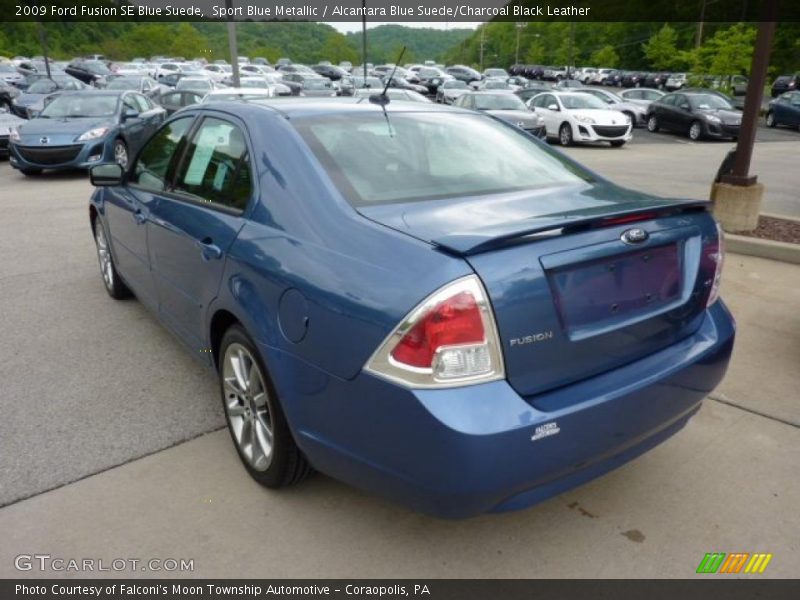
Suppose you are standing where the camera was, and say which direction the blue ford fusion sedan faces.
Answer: facing away from the viewer and to the left of the viewer

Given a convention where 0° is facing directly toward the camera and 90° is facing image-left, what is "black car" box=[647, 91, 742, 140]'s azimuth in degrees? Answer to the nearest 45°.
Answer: approximately 315°

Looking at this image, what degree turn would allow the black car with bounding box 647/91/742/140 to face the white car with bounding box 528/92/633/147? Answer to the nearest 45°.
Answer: approximately 90° to its right

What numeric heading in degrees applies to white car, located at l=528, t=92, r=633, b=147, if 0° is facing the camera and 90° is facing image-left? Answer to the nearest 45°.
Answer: approximately 315°

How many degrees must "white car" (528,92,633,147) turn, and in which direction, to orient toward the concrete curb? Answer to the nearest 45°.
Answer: approximately 45° to its right

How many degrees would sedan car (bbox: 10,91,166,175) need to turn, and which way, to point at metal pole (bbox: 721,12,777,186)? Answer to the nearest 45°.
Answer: approximately 90° to its left

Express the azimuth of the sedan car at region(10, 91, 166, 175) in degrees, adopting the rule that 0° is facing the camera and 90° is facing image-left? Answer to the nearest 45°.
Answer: approximately 45°

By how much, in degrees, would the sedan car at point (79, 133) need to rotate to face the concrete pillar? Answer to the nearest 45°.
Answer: approximately 90° to its left

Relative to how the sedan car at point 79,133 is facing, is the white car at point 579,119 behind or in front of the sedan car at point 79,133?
behind

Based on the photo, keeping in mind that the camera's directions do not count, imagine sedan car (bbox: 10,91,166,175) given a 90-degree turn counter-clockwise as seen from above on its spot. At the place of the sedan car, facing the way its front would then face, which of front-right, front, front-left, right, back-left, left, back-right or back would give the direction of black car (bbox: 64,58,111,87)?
back-left

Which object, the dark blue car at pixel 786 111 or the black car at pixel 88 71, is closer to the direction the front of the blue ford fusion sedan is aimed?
the black car

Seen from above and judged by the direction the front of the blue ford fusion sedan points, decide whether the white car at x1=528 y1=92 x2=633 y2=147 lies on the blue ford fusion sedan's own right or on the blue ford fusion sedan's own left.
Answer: on the blue ford fusion sedan's own right

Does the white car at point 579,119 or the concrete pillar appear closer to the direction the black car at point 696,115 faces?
the concrete pillar

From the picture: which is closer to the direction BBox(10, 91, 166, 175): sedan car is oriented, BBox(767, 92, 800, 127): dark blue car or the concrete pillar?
the concrete pillar
